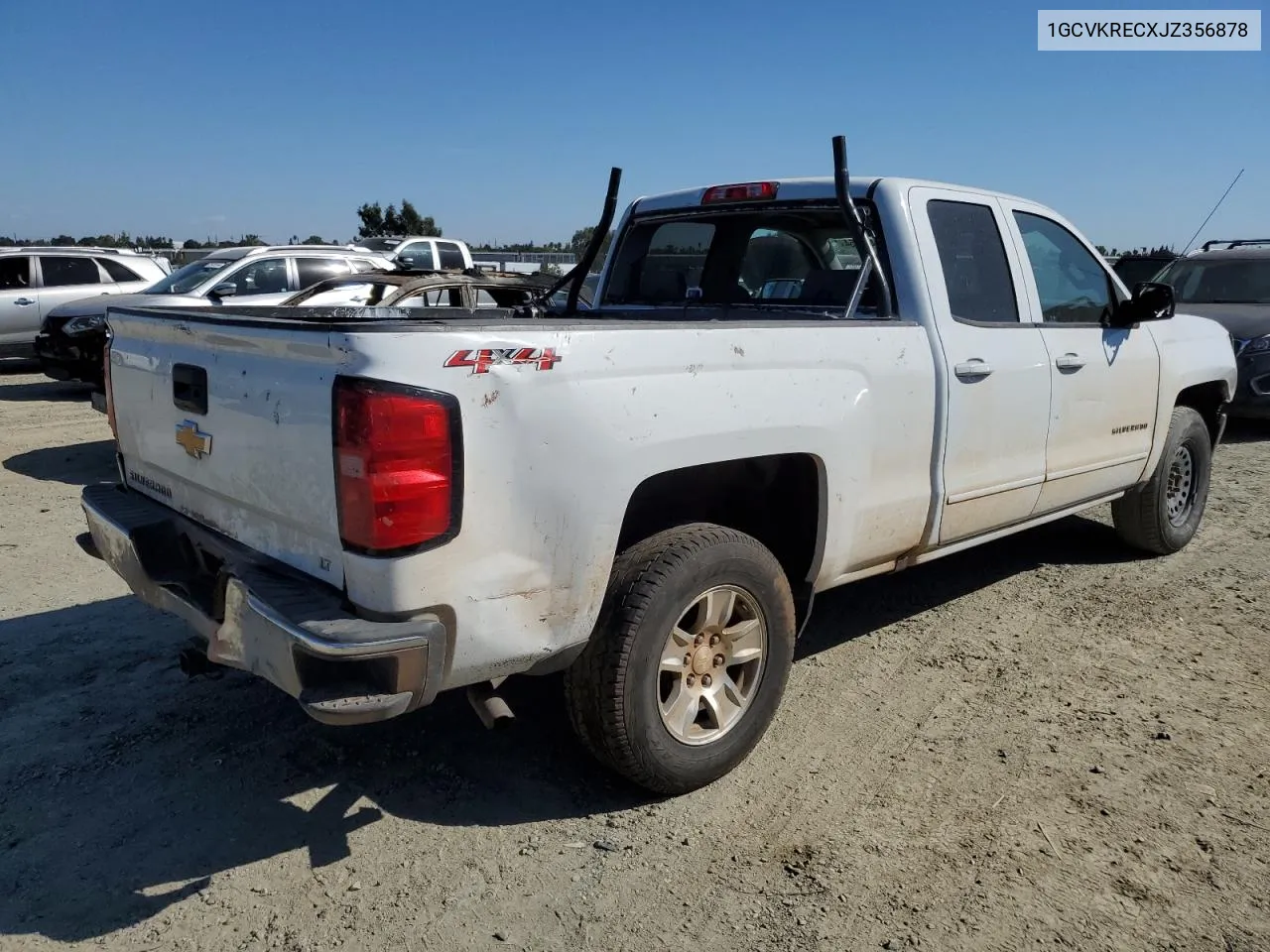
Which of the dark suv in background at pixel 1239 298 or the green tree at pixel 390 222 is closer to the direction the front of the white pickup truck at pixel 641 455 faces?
the dark suv in background

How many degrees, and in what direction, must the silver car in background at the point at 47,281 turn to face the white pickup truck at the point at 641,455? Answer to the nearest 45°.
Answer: approximately 90° to its left

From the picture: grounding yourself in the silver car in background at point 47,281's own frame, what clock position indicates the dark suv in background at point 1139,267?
The dark suv in background is roughly at 7 o'clock from the silver car in background.

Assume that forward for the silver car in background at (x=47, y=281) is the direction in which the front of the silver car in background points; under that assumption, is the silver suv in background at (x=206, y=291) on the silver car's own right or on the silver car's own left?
on the silver car's own left

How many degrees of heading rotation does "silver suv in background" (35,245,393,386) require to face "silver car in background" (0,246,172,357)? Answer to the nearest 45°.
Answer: approximately 90° to its right

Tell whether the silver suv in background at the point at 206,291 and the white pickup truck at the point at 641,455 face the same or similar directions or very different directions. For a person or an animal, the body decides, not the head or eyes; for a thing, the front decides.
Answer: very different directions

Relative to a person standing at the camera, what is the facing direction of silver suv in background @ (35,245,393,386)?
facing the viewer and to the left of the viewer

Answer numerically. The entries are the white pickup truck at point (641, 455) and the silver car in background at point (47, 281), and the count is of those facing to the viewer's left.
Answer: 1

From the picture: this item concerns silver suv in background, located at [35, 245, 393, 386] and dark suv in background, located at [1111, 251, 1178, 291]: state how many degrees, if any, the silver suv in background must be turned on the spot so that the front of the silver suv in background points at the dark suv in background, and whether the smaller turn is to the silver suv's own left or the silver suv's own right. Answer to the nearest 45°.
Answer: approximately 135° to the silver suv's own left

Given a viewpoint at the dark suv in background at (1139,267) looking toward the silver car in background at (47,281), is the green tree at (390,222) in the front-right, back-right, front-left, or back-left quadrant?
front-right

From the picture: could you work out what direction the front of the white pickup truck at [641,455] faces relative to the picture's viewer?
facing away from the viewer and to the right of the viewer

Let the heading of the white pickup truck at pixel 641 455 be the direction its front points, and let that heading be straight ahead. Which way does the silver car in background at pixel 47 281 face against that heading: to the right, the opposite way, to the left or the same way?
the opposite way

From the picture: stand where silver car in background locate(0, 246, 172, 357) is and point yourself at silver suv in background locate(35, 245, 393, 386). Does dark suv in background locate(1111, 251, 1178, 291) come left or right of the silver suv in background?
left

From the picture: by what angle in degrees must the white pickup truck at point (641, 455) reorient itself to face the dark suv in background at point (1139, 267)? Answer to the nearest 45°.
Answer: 0° — it already faces it

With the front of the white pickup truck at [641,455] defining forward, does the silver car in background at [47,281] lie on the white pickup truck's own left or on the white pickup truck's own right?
on the white pickup truck's own left

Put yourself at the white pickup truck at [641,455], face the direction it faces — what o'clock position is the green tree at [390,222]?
The green tree is roughly at 10 o'clock from the white pickup truck.

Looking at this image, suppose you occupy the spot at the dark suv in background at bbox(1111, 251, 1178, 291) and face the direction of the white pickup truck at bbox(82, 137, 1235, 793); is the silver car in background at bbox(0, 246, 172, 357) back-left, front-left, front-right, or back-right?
front-right
